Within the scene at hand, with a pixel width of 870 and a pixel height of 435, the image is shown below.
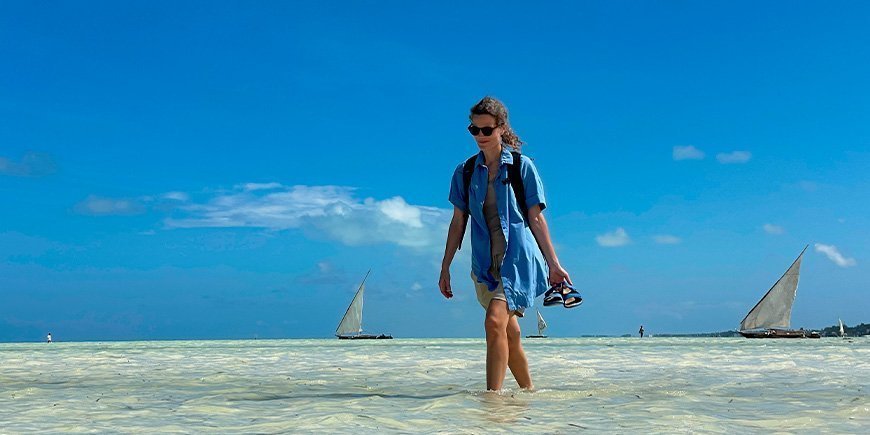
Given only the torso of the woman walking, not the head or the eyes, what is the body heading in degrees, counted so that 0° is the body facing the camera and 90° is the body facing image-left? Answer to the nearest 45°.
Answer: approximately 45°
